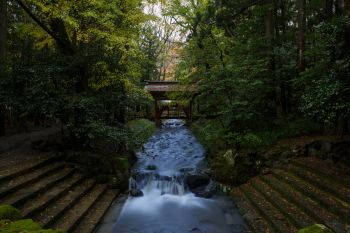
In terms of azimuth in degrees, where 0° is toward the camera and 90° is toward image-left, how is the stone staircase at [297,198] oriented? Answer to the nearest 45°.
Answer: approximately 45°

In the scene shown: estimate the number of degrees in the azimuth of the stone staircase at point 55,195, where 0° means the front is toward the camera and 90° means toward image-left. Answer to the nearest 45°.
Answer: approximately 315°

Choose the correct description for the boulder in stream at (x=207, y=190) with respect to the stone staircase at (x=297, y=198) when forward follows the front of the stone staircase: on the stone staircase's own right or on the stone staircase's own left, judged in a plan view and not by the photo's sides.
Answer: on the stone staircase's own right

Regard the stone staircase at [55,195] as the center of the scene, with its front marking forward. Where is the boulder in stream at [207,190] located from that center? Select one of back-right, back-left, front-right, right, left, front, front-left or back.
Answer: front-left

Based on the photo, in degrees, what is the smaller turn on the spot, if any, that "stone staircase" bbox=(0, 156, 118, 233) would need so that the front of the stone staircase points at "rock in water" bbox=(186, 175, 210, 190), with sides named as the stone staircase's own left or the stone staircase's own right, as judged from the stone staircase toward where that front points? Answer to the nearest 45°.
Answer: approximately 45° to the stone staircase's own left

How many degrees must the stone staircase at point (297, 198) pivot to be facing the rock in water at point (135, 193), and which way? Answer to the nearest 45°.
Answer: approximately 45° to its right
